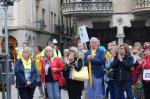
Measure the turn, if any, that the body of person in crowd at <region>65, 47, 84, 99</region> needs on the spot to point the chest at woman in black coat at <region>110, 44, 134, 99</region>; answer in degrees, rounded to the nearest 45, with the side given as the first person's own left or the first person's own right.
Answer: approximately 135° to the first person's own left

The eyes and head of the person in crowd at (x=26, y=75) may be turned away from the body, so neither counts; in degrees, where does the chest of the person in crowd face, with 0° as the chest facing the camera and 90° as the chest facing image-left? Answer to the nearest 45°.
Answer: approximately 0°

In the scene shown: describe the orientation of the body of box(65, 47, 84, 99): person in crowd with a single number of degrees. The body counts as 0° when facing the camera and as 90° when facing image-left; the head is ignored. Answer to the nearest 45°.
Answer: approximately 45°

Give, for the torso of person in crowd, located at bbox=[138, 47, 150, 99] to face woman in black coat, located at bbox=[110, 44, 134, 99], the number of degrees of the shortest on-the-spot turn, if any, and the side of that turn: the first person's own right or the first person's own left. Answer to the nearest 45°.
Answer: approximately 45° to the first person's own right

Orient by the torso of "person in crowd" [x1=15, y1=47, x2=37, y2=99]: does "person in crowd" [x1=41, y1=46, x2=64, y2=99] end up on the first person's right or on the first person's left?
on the first person's left

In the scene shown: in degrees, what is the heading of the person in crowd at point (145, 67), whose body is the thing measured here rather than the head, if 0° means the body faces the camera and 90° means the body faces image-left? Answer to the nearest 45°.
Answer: approximately 0°

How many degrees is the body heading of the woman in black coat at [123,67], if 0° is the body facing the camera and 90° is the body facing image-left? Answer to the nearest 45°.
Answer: approximately 45°

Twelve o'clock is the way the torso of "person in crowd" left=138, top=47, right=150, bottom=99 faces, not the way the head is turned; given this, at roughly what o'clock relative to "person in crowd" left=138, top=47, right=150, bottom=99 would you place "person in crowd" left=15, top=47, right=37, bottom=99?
"person in crowd" left=15, top=47, right=37, bottom=99 is roughly at 2 o'clock from "person in crowd" left=138, top=47, right=150, bottom=99.
